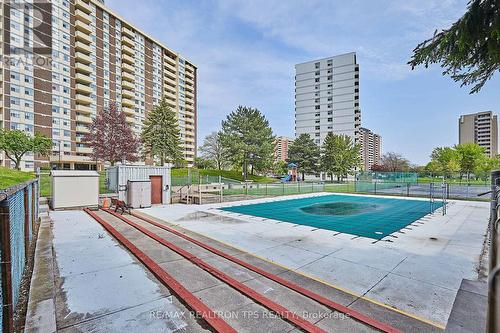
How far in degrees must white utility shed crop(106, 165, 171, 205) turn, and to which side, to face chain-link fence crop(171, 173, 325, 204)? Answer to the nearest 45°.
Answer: approximately 135° to its left

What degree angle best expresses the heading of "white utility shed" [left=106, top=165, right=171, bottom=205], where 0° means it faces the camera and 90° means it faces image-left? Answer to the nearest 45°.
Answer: approximately 0°

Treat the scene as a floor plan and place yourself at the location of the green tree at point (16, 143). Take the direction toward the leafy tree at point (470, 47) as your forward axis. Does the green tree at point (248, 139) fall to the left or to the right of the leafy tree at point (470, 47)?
left

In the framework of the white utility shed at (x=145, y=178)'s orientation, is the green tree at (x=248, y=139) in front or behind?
behind

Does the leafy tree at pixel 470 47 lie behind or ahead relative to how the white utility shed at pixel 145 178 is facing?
ahead

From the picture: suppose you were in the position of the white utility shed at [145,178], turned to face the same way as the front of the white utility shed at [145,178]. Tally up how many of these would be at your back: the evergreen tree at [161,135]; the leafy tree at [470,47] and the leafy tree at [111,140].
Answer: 2

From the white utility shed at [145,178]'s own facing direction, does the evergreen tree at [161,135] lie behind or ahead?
behind

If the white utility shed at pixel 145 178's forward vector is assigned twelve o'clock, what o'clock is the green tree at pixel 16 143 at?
The green tree is roughly at 5 o'clock from the white utility shed.

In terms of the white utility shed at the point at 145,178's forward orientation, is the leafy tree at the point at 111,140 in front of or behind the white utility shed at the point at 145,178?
behind

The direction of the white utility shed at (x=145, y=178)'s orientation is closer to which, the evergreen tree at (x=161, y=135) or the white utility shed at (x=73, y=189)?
the white utility shed

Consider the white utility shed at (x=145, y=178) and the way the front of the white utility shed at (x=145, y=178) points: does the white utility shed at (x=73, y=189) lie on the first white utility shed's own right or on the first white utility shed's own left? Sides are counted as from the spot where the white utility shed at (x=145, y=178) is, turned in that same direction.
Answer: on the first white utility shed's own right
